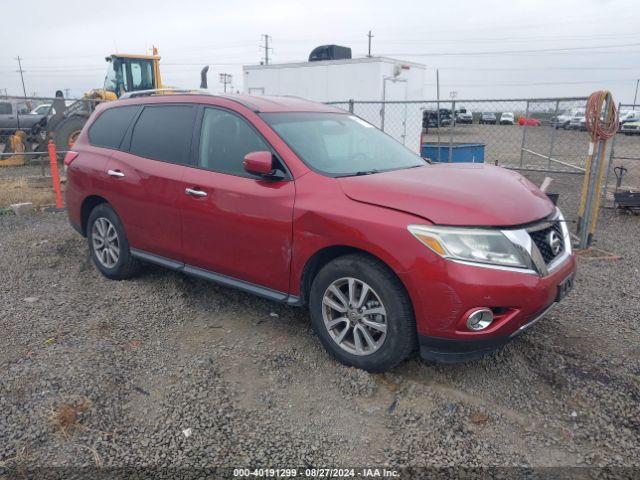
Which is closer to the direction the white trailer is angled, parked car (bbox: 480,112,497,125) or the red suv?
the parked car

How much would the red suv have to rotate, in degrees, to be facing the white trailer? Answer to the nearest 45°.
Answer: approximately 135° to its left

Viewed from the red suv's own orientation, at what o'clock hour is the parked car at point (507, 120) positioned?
The parked car is roughly at 8 o'clock from the red suv.

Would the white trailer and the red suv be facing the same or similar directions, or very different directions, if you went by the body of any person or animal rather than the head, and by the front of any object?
very different directions

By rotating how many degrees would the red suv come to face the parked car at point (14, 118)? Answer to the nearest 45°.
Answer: approximately 180°

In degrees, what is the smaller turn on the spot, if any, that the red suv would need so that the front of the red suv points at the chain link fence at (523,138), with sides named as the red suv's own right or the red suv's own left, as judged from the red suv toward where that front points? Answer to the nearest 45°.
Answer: approximately 90° to the red suv's own left

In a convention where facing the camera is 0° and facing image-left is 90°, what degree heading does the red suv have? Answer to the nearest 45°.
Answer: approximately 315°

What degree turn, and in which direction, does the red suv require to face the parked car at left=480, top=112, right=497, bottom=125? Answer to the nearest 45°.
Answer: approximately 135° to its left

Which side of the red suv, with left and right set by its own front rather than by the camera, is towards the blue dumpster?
left
